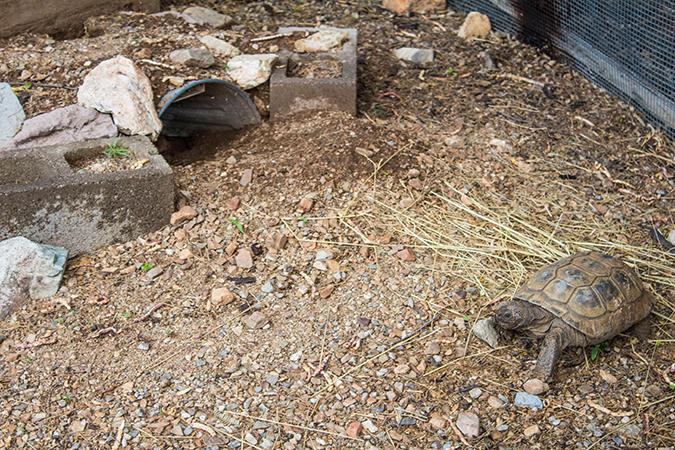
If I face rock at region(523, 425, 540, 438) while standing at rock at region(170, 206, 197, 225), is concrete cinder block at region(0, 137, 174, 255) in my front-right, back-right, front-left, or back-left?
back-right

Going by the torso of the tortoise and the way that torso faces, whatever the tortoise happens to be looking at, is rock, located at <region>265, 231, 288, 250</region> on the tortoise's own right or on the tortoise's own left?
on the tortoise's own right

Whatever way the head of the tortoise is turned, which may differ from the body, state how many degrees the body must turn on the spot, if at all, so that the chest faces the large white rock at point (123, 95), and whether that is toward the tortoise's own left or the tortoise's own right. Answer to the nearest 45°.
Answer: approximately 45° to the tortoise's own right

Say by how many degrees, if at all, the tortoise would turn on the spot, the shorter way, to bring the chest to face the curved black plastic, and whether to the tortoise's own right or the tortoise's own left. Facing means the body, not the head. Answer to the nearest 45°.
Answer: approximately 90° to the tortoise's own right

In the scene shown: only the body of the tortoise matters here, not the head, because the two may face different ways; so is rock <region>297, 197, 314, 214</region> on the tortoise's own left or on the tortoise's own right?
on the tortoise's own right

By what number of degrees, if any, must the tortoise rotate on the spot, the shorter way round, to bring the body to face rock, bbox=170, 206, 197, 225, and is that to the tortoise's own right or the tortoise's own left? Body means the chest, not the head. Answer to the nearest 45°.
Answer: approximately 45° to the tortoise's own right

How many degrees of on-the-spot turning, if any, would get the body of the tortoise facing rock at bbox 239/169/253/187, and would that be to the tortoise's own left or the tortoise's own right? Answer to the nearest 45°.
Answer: approximately 45° to the tortoise's own right

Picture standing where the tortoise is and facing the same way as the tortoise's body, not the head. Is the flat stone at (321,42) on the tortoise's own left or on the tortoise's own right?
on the tortoise's own right

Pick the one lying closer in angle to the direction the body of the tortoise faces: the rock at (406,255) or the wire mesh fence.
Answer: the rock

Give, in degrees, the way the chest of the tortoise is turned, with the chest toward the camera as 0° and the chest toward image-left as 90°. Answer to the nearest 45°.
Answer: approximately 45°

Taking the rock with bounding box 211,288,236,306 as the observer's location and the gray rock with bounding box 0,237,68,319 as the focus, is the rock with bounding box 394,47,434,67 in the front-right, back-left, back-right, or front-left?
back-right
